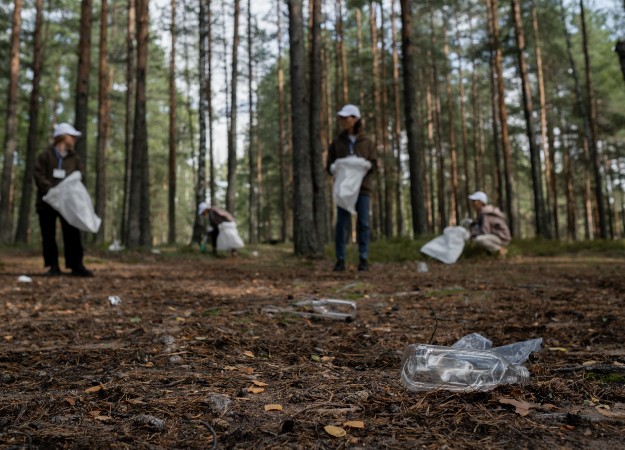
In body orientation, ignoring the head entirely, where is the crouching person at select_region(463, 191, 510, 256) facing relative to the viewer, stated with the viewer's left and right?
facing to the left of the viewer

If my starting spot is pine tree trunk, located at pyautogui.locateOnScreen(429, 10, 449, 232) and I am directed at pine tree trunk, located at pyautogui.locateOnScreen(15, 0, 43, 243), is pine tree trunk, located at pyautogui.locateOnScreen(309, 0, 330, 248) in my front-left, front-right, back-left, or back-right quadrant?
front-left

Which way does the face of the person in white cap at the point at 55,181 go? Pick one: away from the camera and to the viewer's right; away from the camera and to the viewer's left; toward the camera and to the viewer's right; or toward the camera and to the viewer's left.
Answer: toward the camera and to the viewer's right

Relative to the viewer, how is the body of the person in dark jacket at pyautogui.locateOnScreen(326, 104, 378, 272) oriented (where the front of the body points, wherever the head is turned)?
toward the camera

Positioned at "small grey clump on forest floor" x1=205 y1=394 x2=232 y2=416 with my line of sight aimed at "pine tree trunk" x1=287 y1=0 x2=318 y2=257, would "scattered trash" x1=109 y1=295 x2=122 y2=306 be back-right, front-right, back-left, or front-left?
front-left

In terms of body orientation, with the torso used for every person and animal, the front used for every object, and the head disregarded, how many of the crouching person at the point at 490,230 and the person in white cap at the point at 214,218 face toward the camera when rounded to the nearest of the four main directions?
0

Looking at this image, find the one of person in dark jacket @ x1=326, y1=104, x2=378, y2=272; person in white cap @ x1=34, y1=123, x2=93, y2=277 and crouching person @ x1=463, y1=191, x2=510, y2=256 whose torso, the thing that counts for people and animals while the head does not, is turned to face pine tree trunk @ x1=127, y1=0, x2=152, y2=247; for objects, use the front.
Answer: the crouching person

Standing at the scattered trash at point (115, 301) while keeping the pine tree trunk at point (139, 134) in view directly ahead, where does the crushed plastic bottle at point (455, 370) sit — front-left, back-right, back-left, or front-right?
back-right

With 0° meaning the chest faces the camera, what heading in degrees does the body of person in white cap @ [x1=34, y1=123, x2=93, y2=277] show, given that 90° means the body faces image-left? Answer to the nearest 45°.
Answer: approximately 315°

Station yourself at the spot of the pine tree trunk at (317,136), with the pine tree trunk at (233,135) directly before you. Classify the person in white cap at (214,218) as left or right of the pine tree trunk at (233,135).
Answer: left
